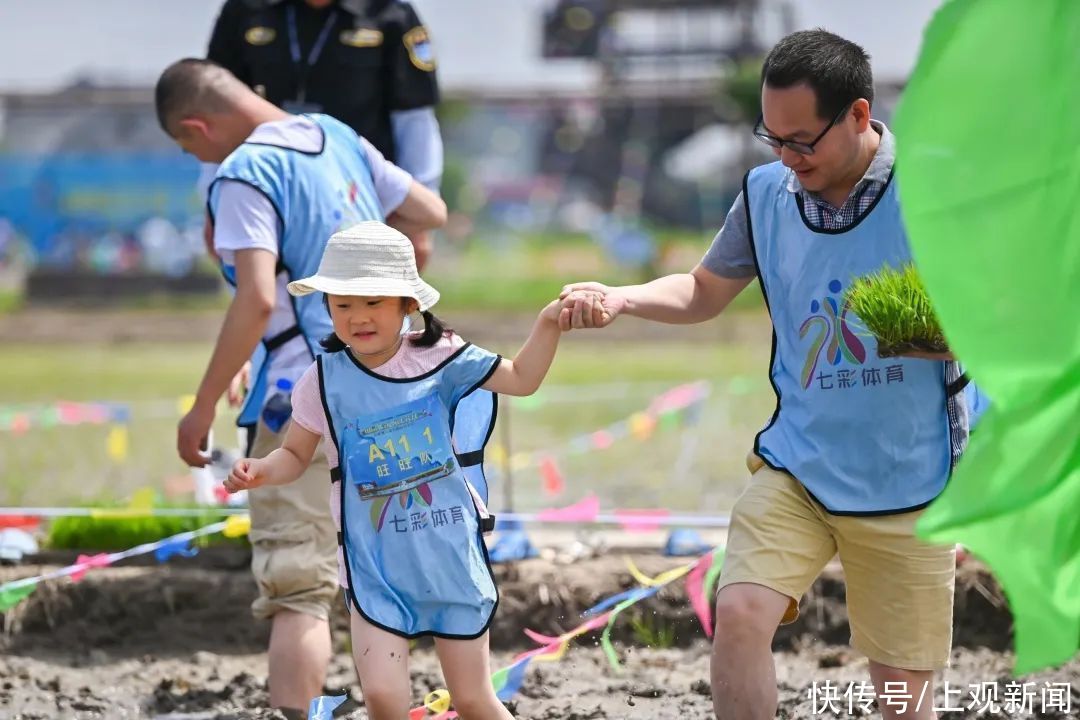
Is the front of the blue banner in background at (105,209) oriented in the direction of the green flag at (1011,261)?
yes

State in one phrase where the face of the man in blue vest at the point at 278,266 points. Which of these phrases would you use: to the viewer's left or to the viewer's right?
to the viewer's left

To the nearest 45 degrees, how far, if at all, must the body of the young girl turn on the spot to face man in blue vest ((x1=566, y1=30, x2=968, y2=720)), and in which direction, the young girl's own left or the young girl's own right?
approximately 90° to the young girl's own left

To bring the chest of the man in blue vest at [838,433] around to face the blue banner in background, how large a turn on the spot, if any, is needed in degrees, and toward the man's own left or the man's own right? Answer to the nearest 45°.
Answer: approximately 90° to the man's own right

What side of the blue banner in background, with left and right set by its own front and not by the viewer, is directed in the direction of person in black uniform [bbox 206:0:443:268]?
front

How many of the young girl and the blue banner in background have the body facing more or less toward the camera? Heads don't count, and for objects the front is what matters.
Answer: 2

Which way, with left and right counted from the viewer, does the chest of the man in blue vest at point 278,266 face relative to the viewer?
facing away from the viewer and to the left of the viewer

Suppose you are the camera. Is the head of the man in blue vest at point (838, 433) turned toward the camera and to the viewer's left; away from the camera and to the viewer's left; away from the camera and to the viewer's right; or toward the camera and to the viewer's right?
toward the camera and to the viewer's left

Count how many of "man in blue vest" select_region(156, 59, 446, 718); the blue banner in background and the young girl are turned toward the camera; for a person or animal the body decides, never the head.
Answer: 2
